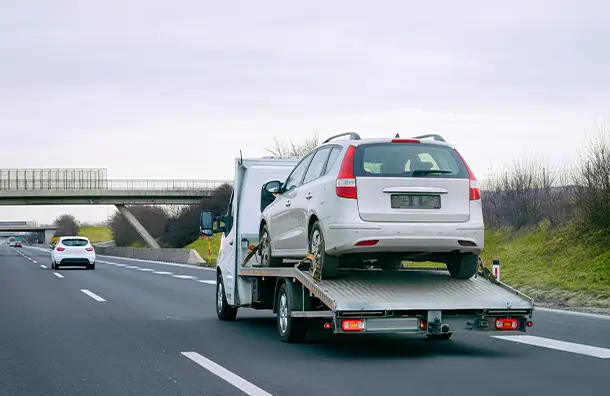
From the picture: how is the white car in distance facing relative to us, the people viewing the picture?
facing away from the viewer

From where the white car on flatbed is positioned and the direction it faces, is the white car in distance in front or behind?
in front

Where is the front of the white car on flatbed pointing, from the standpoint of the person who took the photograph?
facing away from the viewer and to the left of the viewer

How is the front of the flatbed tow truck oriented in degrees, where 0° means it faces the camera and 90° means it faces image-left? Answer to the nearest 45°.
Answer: approximately 135°

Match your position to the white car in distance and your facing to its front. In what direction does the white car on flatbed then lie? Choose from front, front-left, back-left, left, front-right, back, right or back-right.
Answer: back

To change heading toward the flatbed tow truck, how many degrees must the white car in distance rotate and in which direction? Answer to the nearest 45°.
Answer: approximately 180°

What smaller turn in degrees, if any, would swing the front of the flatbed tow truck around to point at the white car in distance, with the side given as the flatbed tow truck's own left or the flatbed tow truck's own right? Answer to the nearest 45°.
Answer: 0° — it already faces it
